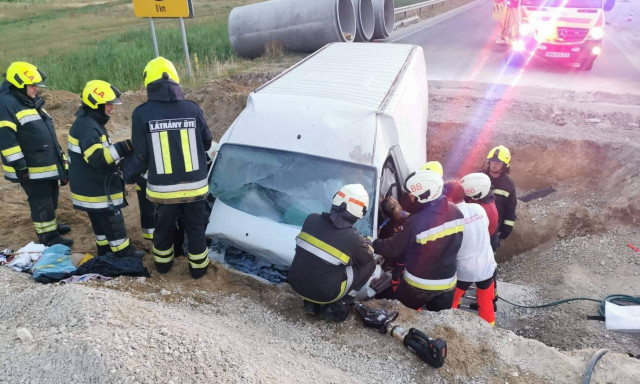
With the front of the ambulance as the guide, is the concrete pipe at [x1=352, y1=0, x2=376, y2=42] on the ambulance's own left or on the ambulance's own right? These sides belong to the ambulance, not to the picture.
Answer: on the ambulance's own right

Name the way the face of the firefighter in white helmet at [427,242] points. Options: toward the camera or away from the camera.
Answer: away from the camera

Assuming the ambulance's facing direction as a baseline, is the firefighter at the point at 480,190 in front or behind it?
in front

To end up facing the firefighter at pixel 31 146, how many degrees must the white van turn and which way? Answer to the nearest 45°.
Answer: approximately 45° to its right

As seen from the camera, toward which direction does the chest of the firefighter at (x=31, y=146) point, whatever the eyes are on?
to the viewer's right

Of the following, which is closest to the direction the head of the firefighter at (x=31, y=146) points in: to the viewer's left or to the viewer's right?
to the viewer's right

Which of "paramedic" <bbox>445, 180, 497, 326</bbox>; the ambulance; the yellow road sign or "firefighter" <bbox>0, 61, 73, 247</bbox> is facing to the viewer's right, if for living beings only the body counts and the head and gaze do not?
"firefighter" <bbox>0, 61, 73, 247</bbox>

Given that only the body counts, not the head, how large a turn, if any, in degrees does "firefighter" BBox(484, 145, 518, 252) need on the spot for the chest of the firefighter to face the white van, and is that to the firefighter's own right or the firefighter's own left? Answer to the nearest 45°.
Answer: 0° — they already face it

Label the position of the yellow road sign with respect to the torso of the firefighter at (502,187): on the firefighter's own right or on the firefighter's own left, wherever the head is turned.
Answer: on the firefighter's own right

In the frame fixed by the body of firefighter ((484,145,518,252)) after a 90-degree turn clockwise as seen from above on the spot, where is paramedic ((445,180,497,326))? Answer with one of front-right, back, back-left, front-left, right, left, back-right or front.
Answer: back-left

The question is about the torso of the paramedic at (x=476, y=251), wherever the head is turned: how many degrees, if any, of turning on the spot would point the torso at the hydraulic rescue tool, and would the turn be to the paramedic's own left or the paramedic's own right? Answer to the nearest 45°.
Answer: approximately 135° to the paramedic's own left

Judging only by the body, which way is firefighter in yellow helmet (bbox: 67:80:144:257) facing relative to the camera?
to the viewer's right

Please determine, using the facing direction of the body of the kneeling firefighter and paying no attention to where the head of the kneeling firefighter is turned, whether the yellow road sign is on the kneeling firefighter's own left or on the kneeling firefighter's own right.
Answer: on the kneeling firefighter's own left

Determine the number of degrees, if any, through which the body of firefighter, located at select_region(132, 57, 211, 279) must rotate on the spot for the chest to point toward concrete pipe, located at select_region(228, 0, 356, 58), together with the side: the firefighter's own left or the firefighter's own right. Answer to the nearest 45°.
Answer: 0° — they already face it

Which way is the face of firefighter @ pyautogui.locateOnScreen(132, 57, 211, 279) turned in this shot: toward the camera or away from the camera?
away from the camera

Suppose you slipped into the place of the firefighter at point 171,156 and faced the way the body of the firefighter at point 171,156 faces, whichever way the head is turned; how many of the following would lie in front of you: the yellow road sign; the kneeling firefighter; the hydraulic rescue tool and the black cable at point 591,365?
1
